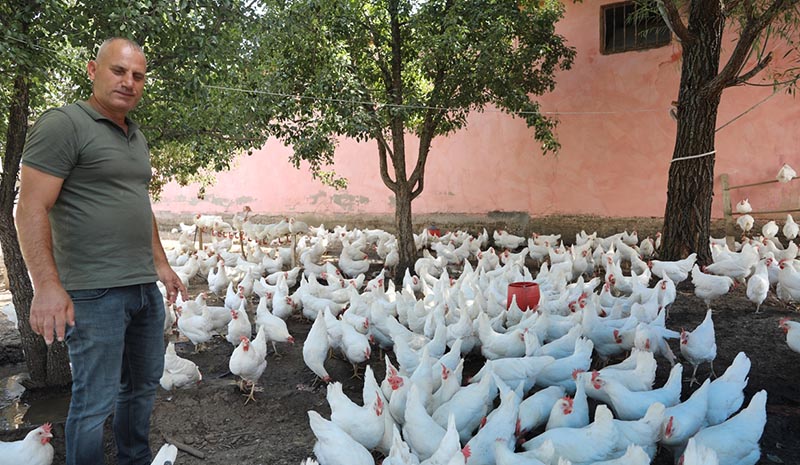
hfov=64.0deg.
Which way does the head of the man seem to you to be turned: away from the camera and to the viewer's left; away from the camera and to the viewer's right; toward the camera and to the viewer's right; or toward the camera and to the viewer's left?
toward the camera and to the viewer's right

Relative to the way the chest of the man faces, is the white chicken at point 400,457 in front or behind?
in front

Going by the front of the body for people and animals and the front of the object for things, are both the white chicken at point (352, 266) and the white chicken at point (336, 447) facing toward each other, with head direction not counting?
no

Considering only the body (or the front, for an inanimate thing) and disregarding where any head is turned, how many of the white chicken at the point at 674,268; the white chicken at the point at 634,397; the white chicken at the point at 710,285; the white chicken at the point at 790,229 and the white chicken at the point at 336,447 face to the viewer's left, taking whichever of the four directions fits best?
2

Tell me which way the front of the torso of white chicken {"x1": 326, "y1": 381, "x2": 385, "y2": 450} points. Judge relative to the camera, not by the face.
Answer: to the viewer's right

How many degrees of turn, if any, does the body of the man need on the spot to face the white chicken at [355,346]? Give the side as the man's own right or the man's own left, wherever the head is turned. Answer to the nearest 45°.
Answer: approximately 90° to the man's own left

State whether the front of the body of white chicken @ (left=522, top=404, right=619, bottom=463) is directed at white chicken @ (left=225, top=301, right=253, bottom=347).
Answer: no

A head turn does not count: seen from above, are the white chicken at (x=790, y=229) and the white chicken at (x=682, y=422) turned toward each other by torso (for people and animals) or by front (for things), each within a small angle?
no

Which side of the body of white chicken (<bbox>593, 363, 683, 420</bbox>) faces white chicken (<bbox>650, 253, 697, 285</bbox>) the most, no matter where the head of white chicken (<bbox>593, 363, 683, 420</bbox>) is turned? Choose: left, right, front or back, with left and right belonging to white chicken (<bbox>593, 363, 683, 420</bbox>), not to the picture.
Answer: right

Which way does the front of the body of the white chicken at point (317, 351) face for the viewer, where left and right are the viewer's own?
facing the viewer and to the right of the viewer

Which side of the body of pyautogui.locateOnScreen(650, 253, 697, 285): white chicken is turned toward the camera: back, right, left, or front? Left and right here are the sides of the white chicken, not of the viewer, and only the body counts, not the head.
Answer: left
